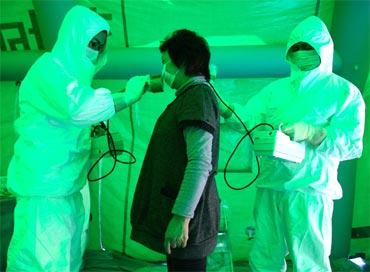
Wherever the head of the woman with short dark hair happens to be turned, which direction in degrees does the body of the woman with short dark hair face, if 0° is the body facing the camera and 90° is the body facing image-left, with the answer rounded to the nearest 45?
approximately 90°

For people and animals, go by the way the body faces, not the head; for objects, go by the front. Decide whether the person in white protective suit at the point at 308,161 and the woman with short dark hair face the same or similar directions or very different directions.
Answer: same or similar directions

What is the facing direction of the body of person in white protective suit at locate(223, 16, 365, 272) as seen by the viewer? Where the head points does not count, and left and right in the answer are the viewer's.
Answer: facing the viewer and to the left of the viewer

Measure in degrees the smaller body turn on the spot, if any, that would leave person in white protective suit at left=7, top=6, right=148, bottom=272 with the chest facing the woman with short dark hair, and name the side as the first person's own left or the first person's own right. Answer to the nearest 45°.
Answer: approximately 45° to the first person's own right

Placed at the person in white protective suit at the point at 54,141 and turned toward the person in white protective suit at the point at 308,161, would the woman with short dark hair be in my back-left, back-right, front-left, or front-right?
front-right

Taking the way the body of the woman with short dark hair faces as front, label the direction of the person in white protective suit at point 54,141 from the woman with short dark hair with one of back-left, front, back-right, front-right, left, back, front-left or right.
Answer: front-right

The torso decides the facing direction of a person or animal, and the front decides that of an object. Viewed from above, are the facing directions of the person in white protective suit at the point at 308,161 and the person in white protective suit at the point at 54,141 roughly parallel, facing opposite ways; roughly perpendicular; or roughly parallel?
roughly parallel, facing opposite ways

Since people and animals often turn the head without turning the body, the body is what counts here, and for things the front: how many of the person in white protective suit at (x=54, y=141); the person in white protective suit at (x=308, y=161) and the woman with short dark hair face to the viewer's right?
1

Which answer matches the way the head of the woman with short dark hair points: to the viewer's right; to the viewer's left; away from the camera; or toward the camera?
to the viewer's left

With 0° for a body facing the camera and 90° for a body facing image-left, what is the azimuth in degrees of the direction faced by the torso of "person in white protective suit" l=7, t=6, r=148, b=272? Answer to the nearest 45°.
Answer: approximately 270°

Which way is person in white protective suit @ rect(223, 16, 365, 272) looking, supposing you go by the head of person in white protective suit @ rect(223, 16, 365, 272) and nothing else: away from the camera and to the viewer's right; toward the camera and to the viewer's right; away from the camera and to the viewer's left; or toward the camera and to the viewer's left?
toward the camera and to the viewer's left

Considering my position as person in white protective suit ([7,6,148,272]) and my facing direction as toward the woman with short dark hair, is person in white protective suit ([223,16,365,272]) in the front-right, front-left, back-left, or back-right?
front-left
